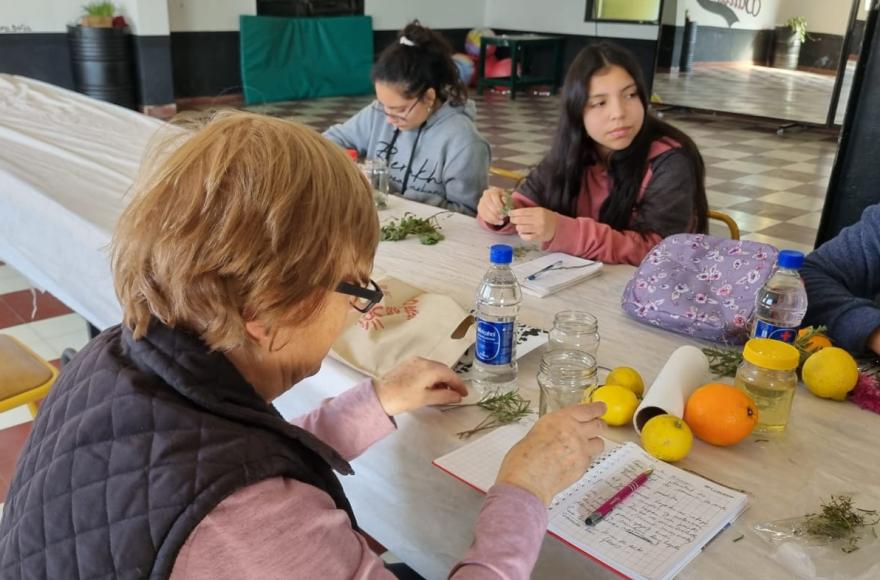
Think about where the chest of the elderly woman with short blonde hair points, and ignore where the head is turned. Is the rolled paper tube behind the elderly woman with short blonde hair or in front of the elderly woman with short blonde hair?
in front

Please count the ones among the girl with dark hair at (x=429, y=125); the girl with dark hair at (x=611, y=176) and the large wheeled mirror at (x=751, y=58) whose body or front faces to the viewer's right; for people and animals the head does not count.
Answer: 0

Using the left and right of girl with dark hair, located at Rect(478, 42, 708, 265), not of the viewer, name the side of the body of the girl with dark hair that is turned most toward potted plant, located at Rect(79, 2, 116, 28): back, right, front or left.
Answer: right

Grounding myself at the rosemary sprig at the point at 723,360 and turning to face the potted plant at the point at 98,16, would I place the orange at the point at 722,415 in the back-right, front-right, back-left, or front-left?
back-left

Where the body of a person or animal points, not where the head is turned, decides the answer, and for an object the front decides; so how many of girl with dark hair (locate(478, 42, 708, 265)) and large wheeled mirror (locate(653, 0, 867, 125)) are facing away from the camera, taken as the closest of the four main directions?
0

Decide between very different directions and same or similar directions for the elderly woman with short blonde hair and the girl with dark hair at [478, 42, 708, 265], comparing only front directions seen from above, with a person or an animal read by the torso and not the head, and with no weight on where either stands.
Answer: very different directions

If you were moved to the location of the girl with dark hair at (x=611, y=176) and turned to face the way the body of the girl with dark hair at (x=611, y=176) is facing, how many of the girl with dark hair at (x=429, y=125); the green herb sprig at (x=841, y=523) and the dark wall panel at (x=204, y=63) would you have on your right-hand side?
2

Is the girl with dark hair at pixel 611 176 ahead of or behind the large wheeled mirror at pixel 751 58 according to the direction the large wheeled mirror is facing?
ahead

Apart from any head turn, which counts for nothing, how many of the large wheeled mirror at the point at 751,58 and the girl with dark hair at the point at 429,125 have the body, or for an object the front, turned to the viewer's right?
0

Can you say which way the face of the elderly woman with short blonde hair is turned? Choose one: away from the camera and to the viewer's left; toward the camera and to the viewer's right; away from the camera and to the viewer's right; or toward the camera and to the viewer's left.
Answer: away from the camera and to the viewer's right

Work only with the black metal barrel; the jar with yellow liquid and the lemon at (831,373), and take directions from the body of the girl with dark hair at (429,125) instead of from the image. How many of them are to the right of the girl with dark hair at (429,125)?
1

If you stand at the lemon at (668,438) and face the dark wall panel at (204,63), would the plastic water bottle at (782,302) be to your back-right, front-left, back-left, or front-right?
front-right

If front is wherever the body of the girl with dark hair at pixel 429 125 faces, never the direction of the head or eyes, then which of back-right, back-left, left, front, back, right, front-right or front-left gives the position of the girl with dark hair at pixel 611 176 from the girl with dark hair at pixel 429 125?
left

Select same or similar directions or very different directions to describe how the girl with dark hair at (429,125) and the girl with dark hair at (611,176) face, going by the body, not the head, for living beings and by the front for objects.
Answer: same or similar directions

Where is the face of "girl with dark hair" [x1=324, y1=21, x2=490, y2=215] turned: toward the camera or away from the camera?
toward the camera

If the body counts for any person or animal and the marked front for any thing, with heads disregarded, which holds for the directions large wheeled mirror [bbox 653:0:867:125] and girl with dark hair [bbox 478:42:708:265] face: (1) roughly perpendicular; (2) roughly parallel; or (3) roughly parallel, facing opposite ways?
roughly parallel

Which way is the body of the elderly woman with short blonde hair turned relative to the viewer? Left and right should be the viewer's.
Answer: facing away from the viewer and to the right of the viewer

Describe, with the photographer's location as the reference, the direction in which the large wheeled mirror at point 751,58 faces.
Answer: facing the viewer and to the left of the viewer

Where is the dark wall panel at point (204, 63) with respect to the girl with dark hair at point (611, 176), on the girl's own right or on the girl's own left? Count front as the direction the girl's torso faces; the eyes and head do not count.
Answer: on the girl's own right
